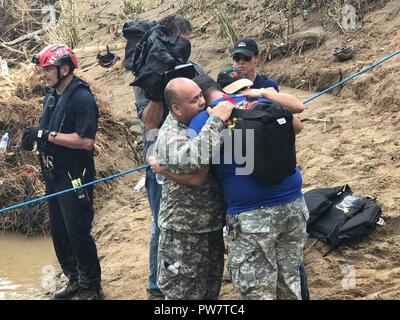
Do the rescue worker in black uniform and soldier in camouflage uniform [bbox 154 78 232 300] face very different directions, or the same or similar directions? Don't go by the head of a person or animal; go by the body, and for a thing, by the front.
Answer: very different directions

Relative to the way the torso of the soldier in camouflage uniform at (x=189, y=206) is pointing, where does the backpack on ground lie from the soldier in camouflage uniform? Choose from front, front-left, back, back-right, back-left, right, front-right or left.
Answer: front-left

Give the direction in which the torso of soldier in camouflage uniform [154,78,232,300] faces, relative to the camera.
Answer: to the viewer's right
